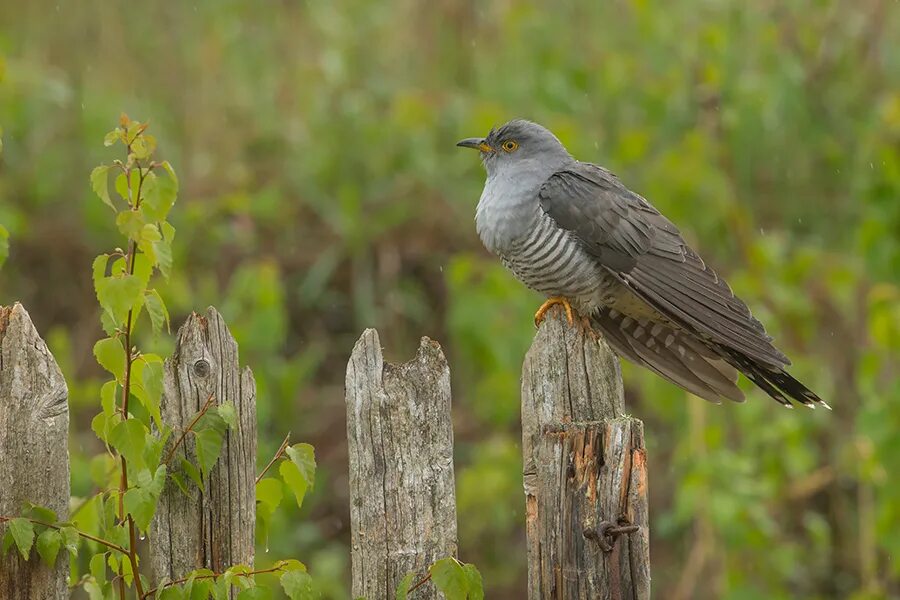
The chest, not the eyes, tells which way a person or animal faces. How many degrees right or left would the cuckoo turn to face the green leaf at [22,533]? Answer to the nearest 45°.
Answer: approximately 45° to its left

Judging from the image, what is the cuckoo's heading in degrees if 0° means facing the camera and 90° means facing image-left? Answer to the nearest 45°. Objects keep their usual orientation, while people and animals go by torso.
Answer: approximately 90°

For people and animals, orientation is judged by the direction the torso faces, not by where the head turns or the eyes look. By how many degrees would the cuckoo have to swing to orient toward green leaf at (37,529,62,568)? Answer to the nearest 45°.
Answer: approximately 45° to its left

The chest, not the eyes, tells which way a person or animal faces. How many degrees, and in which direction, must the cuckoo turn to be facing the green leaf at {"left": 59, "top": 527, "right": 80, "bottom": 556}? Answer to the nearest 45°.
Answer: approximately 45° to its left
